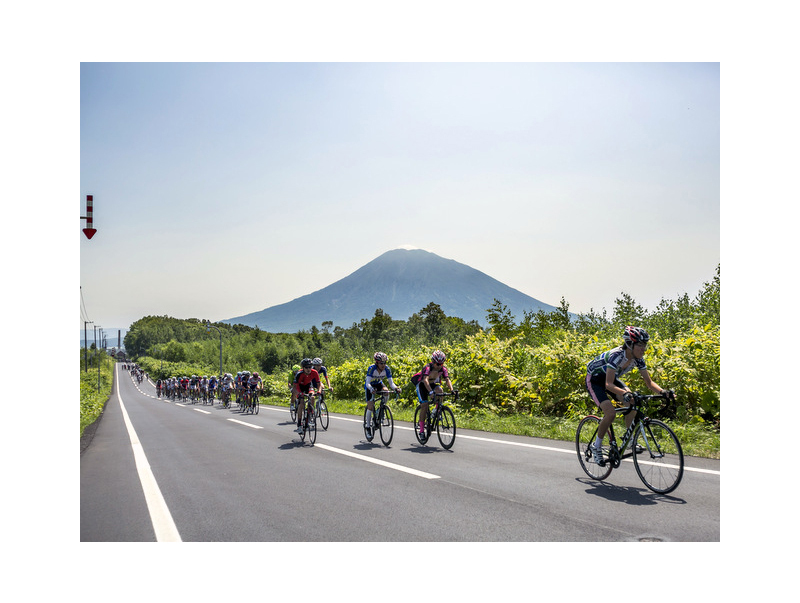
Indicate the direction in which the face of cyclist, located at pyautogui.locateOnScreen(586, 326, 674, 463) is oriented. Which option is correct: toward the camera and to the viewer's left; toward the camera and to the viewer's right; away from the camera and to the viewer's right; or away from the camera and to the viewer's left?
toward the camera and to the viewer's right

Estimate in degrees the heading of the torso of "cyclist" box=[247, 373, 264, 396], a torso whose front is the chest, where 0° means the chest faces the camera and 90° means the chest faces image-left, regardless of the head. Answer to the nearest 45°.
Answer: approximately 315°

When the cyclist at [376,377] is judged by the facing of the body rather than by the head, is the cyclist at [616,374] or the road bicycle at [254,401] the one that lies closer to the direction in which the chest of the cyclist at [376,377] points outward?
the cyclist

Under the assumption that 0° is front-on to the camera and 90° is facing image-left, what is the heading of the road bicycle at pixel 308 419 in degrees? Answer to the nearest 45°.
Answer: approximately 315°

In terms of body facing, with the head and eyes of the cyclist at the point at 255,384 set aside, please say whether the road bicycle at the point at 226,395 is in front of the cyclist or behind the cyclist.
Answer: behind

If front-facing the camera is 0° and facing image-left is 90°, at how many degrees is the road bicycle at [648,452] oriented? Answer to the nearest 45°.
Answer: approximately 315°
